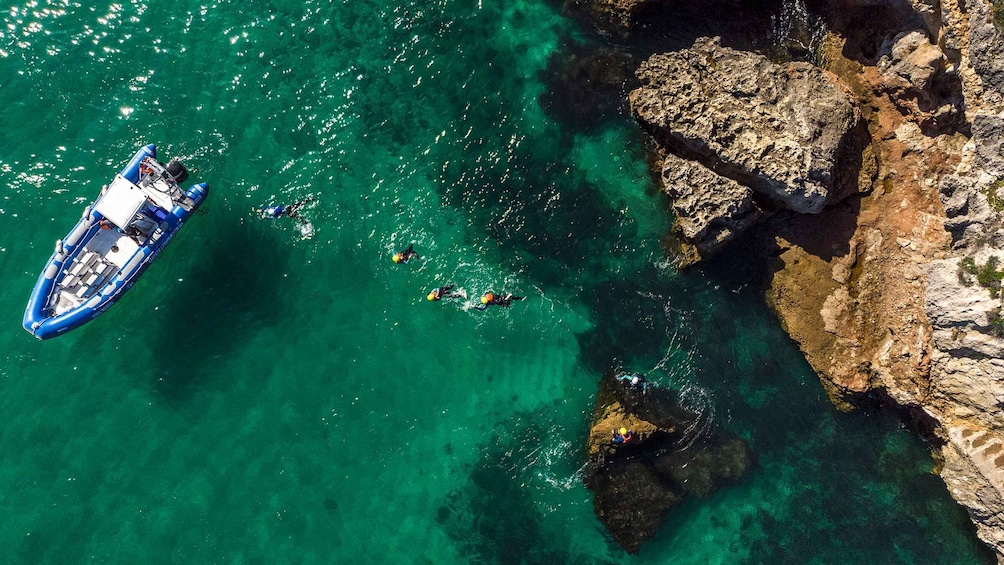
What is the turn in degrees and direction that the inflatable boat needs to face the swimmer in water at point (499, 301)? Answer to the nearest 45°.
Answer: approximately 90° to its left

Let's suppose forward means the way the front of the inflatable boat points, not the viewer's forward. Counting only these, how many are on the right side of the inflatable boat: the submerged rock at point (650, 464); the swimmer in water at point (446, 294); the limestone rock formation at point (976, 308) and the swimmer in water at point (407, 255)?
0

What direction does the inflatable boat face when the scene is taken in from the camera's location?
facing the viewer and to the left of the viewer

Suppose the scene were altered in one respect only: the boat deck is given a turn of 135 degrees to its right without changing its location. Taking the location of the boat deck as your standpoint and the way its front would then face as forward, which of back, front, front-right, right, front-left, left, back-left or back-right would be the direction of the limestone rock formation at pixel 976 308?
back-right

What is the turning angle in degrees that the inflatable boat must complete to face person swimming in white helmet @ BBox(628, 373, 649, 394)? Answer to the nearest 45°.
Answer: approximately 90° to its left

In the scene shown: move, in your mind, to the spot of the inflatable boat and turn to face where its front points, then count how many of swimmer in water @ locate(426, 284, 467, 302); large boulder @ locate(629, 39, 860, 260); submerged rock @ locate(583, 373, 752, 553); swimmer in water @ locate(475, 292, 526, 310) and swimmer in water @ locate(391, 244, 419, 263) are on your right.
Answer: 0

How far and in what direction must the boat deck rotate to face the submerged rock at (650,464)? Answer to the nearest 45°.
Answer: approximately 90° to its left

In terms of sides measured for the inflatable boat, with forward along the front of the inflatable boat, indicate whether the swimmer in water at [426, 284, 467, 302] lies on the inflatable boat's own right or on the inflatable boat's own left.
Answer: on the inflatable boat's own left

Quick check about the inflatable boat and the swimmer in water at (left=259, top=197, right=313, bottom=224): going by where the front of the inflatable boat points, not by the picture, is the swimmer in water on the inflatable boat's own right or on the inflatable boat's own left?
on the inflatable boat's own left

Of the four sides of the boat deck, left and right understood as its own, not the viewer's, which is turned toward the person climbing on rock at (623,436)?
left

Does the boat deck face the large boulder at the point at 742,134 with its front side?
no
